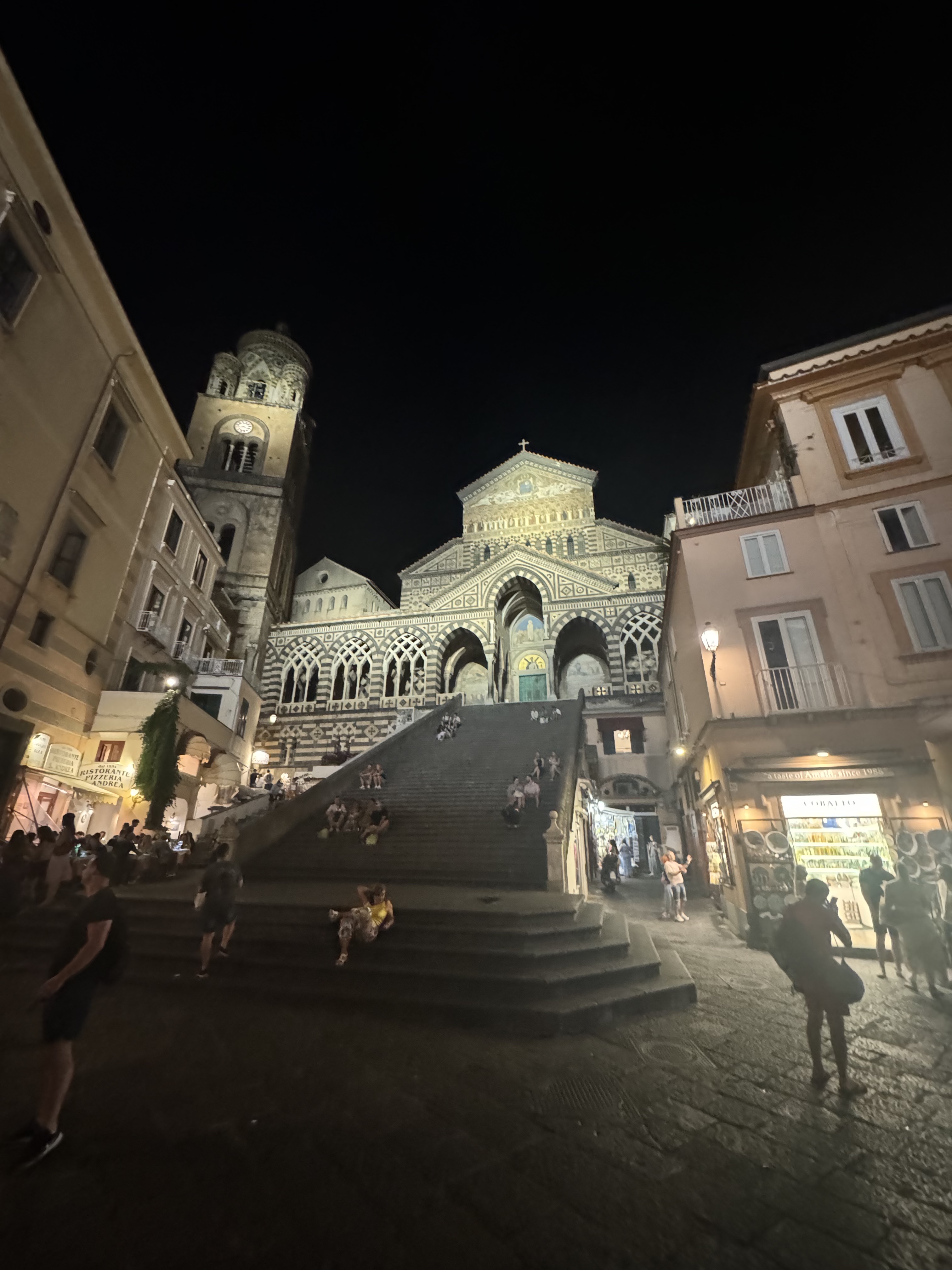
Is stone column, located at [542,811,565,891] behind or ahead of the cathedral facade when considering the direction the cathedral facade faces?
ahead

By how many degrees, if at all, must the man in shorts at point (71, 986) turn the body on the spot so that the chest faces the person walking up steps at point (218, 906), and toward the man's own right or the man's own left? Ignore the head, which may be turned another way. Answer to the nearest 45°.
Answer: approximately 90° to the man's own right

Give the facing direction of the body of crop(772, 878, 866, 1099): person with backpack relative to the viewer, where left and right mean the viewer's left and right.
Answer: facing away from the viewer and to the right of the viewer

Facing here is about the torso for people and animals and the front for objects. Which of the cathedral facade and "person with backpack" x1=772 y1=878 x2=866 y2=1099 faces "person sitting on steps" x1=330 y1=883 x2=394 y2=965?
the cathedral facade

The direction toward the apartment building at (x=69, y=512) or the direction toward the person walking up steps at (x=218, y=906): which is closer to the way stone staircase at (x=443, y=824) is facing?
the person walking up steps

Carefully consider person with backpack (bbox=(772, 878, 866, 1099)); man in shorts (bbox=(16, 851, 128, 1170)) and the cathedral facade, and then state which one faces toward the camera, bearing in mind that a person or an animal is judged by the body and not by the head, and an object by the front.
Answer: the cathedral facade

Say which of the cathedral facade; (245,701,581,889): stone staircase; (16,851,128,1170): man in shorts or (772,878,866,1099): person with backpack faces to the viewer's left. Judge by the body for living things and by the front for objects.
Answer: the man in shorts

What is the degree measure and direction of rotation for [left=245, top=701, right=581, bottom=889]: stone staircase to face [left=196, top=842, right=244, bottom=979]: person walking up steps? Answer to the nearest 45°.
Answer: approximately 45° to its right

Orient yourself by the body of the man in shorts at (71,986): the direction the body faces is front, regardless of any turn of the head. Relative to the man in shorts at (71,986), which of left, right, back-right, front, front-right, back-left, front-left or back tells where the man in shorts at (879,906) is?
back

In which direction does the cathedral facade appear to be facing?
toward the camera

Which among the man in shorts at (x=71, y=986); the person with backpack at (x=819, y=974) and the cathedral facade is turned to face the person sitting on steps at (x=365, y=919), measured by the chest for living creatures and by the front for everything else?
the cathedral facade

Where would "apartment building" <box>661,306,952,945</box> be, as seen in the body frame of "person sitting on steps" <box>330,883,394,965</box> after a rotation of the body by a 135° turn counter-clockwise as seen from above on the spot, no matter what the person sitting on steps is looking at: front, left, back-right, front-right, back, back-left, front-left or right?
front

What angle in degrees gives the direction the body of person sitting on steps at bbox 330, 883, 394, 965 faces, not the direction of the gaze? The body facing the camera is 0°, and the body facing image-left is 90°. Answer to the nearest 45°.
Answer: approximately 45°

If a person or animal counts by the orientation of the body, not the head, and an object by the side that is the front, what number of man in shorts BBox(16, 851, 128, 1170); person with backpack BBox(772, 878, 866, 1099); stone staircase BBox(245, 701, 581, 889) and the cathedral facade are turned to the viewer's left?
1

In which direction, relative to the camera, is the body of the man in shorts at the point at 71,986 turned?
to the viewer's left

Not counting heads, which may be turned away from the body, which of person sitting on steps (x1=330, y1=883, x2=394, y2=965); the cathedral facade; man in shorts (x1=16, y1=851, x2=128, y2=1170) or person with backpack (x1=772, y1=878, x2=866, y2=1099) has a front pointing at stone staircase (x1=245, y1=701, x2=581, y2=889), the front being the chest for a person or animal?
the cathedral facade

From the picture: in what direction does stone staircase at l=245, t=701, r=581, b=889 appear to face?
toward the camera
